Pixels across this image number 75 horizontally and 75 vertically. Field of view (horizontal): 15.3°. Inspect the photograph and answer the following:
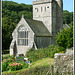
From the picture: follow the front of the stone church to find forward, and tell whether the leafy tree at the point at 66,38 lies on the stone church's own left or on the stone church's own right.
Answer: on the stone church's own left

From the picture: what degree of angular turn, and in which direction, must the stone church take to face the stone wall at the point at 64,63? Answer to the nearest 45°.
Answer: approximately 45° to its left

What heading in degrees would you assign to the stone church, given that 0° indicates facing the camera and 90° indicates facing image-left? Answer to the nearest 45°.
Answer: approximately 45°

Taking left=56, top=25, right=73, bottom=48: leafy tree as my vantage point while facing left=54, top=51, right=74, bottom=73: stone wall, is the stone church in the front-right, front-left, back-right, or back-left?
back-right
